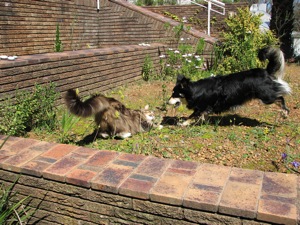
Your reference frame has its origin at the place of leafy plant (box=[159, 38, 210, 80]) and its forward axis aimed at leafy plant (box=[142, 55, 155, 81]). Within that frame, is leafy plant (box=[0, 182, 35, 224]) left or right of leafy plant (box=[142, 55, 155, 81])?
left

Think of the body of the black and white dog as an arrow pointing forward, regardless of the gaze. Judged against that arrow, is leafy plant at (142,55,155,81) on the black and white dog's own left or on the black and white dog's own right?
on the black and white dog's own right

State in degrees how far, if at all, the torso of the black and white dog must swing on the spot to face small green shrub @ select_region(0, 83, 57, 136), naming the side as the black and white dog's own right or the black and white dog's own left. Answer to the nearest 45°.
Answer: approximately 45° to the black and white dog's own left

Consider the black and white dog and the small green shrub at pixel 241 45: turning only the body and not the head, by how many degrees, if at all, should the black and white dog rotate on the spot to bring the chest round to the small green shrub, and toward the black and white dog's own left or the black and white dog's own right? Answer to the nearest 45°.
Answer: approximately 90° to the black and white dog's own right

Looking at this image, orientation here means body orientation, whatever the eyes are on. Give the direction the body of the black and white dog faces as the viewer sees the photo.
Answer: to the viewer's left

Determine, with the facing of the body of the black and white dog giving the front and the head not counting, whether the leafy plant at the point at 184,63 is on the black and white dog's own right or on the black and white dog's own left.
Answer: on the black and white dog's own right
